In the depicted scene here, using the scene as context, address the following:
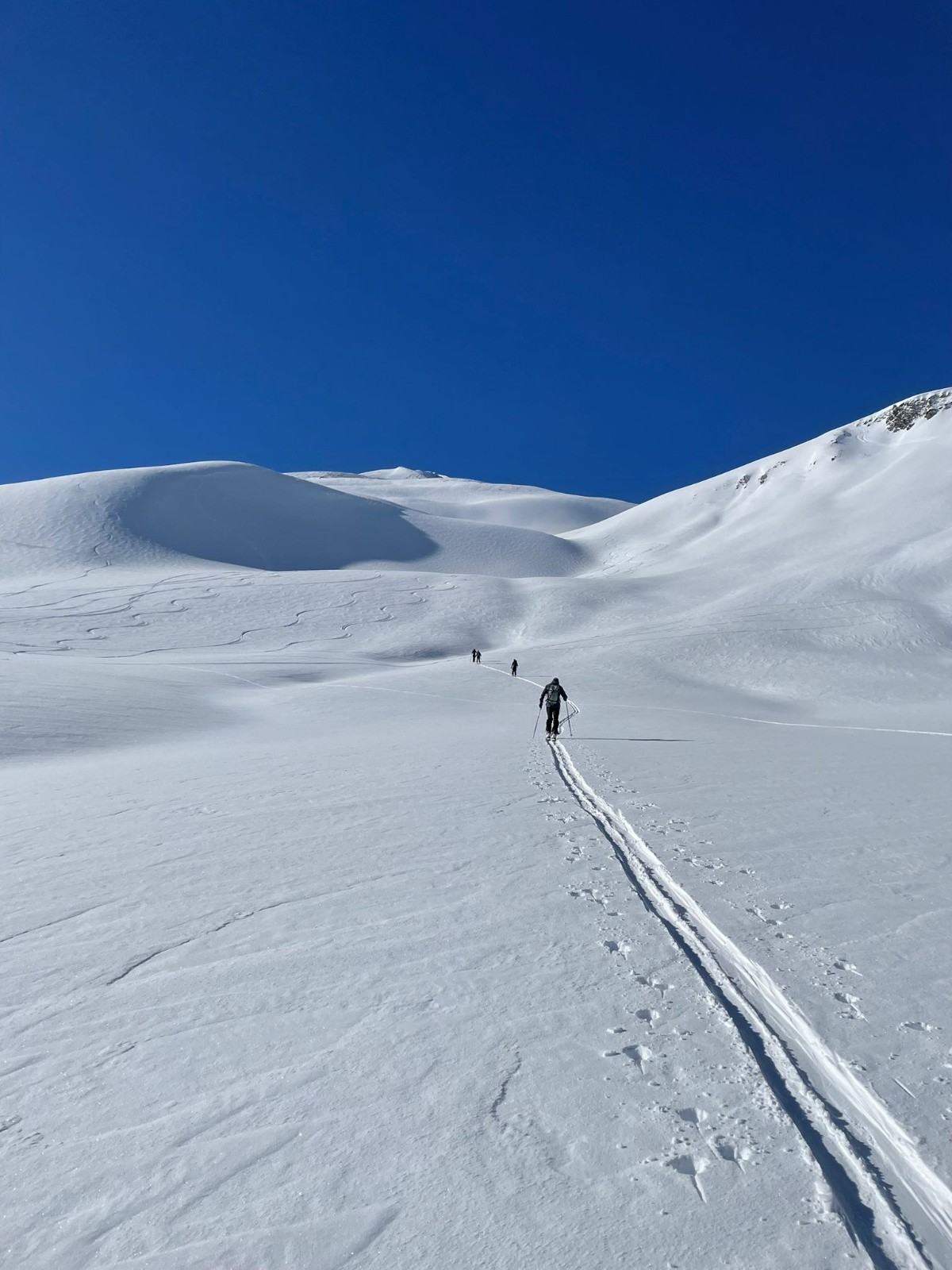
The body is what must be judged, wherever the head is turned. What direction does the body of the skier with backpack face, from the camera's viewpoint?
away from the camera
